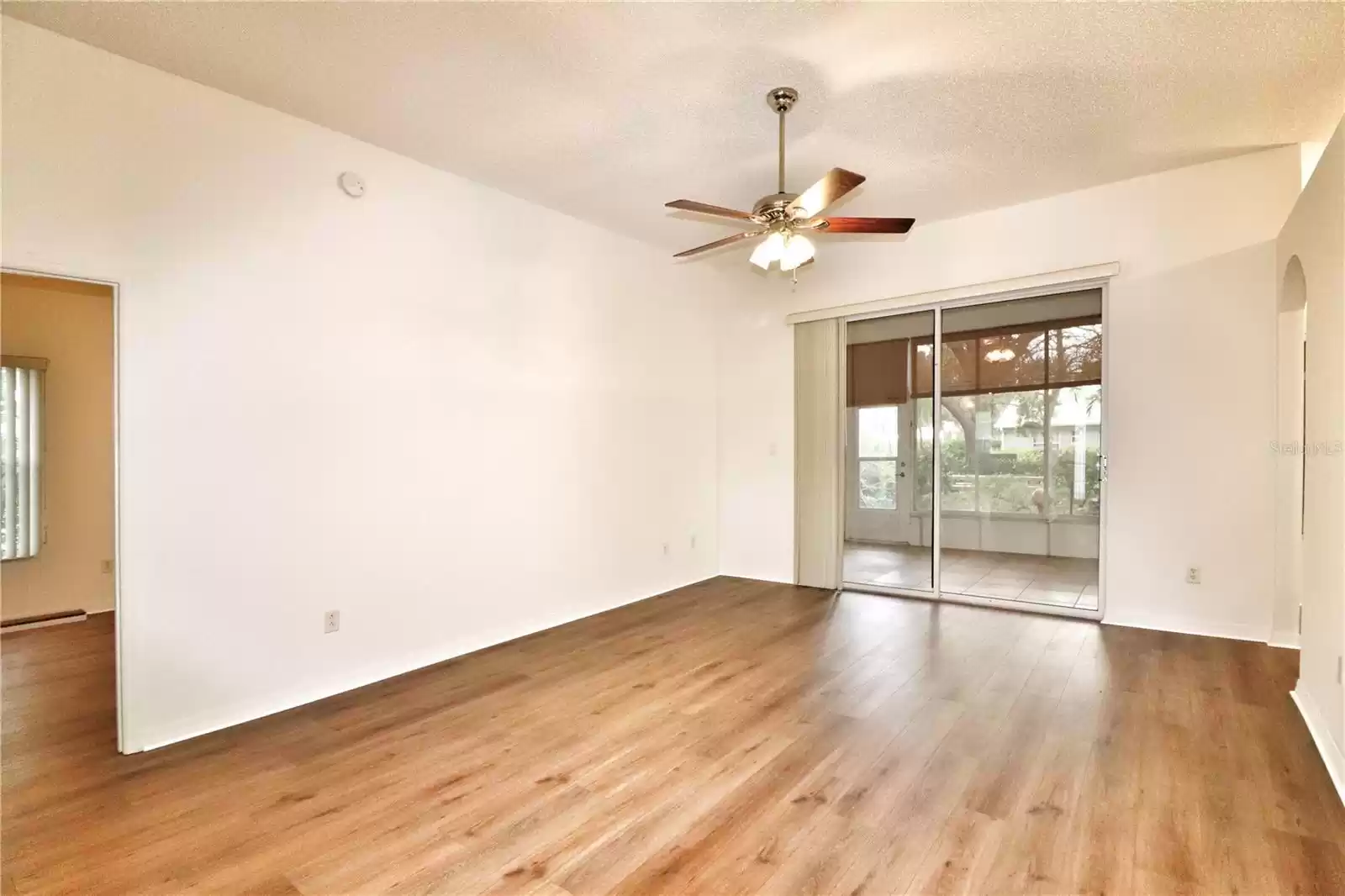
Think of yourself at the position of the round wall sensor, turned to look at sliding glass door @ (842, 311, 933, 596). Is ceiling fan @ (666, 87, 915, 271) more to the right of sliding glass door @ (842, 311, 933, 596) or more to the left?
right

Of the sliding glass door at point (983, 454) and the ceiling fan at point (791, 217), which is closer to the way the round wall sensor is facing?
the ceiling fan

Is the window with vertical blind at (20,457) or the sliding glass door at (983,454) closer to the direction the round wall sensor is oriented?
the sliding glass door

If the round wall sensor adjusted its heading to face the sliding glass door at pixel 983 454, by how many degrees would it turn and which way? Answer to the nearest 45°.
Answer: approximately 45° to its left

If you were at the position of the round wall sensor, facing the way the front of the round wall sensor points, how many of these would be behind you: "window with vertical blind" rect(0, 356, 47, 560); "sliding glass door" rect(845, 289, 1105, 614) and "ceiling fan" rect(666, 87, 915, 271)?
1

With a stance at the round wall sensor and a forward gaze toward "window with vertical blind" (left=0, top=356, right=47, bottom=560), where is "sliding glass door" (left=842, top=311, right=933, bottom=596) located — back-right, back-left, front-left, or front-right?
back-right

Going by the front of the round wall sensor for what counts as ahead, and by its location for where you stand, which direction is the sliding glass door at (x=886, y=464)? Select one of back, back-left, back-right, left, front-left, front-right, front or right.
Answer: front-left

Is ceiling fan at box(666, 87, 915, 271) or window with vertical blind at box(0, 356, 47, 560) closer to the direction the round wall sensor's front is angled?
the ceiling fan

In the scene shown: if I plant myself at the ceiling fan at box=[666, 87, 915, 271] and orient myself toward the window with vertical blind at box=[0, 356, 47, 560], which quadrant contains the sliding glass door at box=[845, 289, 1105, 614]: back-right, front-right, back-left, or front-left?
back-right

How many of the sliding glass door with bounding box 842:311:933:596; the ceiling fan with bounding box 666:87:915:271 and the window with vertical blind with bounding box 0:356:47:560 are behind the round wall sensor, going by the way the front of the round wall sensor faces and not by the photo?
1

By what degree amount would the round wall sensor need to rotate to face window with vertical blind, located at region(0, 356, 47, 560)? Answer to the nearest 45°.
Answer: approximately 180°

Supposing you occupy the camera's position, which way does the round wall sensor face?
facing the viewer and to the right of the viewer

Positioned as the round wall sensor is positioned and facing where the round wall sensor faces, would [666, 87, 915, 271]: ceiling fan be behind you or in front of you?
in front
